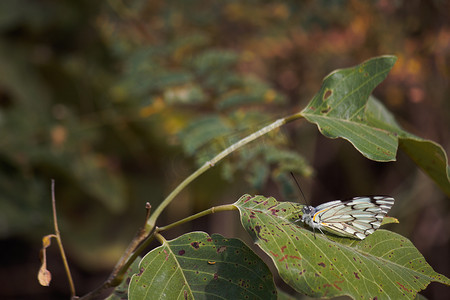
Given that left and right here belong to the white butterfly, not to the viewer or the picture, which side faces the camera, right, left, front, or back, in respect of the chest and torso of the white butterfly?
left
